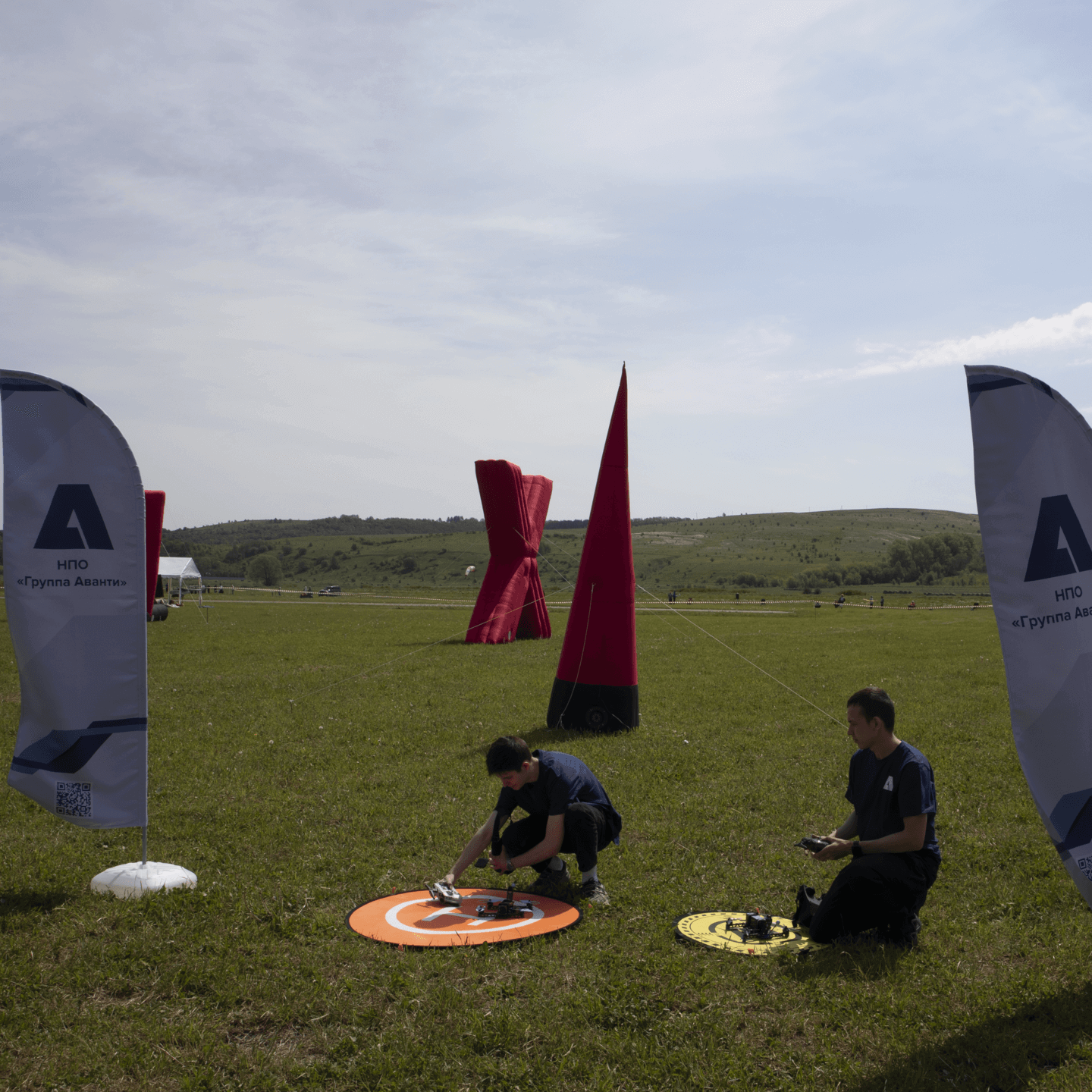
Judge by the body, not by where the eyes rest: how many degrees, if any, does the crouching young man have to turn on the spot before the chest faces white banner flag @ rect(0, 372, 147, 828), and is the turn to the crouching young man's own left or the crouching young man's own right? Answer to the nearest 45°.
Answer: approximately 45° to the crouching young man's own right

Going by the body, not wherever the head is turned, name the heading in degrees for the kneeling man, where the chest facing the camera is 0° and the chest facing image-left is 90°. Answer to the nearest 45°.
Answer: approximately 45°

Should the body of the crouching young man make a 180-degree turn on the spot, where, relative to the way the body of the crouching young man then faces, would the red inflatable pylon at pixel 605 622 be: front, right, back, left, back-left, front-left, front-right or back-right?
front-left

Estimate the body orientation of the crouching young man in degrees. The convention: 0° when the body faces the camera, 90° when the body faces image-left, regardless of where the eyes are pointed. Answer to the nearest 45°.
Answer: approximately 45°

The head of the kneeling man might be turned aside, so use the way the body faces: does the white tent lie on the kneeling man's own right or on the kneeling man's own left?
on the kneeling man's own right

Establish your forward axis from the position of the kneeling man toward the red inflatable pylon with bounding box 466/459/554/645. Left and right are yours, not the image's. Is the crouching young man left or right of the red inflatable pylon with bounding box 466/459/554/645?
left

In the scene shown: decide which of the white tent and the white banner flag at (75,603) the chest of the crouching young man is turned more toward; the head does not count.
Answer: the white banner flag

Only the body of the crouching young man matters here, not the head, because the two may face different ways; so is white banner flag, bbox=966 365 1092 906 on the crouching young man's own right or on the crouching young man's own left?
on the crouching young man's own left

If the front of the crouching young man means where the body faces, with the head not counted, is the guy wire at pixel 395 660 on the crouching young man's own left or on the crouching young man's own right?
on the crouching young man's own right
